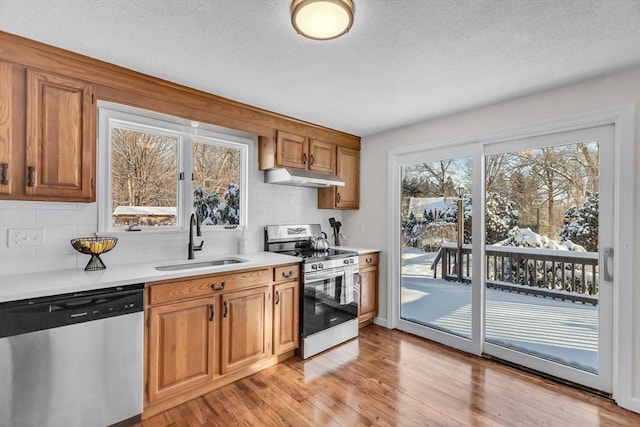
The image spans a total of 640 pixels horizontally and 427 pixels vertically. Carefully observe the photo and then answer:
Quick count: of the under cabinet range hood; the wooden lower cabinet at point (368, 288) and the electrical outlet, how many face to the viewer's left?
0

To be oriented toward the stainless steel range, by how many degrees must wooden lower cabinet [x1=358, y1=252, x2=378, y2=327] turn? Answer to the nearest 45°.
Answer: approximately 90° to its right

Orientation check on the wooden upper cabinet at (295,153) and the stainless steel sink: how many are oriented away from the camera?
0

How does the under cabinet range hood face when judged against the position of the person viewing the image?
facing the viewer and to the right of the viewer

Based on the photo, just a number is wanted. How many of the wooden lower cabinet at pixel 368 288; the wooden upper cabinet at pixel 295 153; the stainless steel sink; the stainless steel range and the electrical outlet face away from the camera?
0

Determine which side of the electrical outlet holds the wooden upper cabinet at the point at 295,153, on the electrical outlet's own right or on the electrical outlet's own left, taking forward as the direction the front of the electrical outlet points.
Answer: on the electrical outlet's own left

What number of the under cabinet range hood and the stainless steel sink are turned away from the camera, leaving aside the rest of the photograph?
0

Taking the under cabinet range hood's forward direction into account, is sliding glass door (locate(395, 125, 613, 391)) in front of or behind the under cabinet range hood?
in front

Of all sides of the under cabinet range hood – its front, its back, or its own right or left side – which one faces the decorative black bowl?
right

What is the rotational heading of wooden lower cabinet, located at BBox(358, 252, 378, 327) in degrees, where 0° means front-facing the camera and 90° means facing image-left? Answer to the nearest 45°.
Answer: approximately 315°

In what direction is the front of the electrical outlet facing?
toward the camera

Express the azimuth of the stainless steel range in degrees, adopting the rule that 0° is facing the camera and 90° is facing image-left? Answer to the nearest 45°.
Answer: approximately 315°

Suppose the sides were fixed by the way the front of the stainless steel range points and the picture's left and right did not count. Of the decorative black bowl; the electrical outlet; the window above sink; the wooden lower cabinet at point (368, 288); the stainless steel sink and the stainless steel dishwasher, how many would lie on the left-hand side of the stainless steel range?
1

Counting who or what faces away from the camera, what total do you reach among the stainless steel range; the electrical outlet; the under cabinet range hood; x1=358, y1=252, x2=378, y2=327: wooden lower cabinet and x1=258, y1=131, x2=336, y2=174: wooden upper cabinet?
0

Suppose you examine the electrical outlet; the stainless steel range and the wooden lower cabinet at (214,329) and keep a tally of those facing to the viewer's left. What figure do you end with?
0

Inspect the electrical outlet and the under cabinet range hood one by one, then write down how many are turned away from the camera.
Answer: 0

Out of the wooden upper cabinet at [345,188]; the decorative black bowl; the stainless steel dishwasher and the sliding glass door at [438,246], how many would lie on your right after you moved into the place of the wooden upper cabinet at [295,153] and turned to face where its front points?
2

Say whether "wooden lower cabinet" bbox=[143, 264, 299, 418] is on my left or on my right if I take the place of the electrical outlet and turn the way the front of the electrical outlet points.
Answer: on my left
